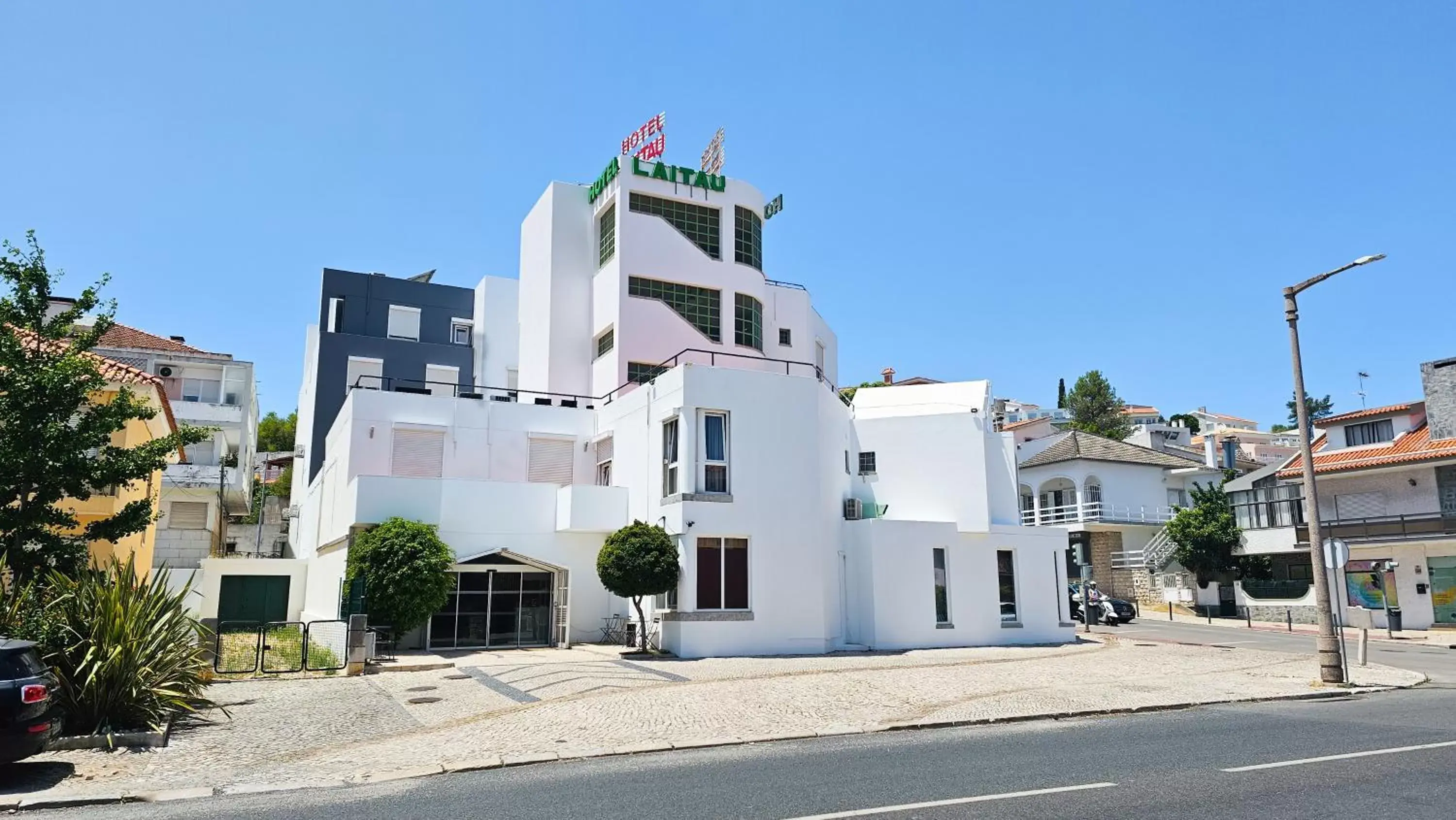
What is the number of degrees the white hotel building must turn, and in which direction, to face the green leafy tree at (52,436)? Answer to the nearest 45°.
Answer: approximately 45° to its right

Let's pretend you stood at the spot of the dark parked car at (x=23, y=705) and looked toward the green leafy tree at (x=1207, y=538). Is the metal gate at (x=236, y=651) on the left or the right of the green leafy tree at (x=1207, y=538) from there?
left

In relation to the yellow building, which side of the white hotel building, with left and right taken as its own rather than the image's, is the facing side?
right

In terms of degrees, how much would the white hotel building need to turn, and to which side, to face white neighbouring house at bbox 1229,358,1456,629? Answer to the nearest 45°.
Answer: approximately 90° to its left

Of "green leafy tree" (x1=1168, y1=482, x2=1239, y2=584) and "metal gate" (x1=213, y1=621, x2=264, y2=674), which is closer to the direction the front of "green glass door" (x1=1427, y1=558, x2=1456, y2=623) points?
the metal gate

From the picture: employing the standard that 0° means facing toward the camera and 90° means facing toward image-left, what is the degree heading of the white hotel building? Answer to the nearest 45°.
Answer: approximately 0°

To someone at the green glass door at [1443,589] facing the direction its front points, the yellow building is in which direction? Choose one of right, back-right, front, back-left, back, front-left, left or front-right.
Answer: front-right

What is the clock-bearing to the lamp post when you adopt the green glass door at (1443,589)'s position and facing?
The lamp post is roughly at 12 o'clock from the green glass door.

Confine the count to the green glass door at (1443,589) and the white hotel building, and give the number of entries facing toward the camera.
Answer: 2

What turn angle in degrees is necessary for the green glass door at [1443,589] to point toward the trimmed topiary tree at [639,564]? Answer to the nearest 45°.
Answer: approximately 45° to its right
